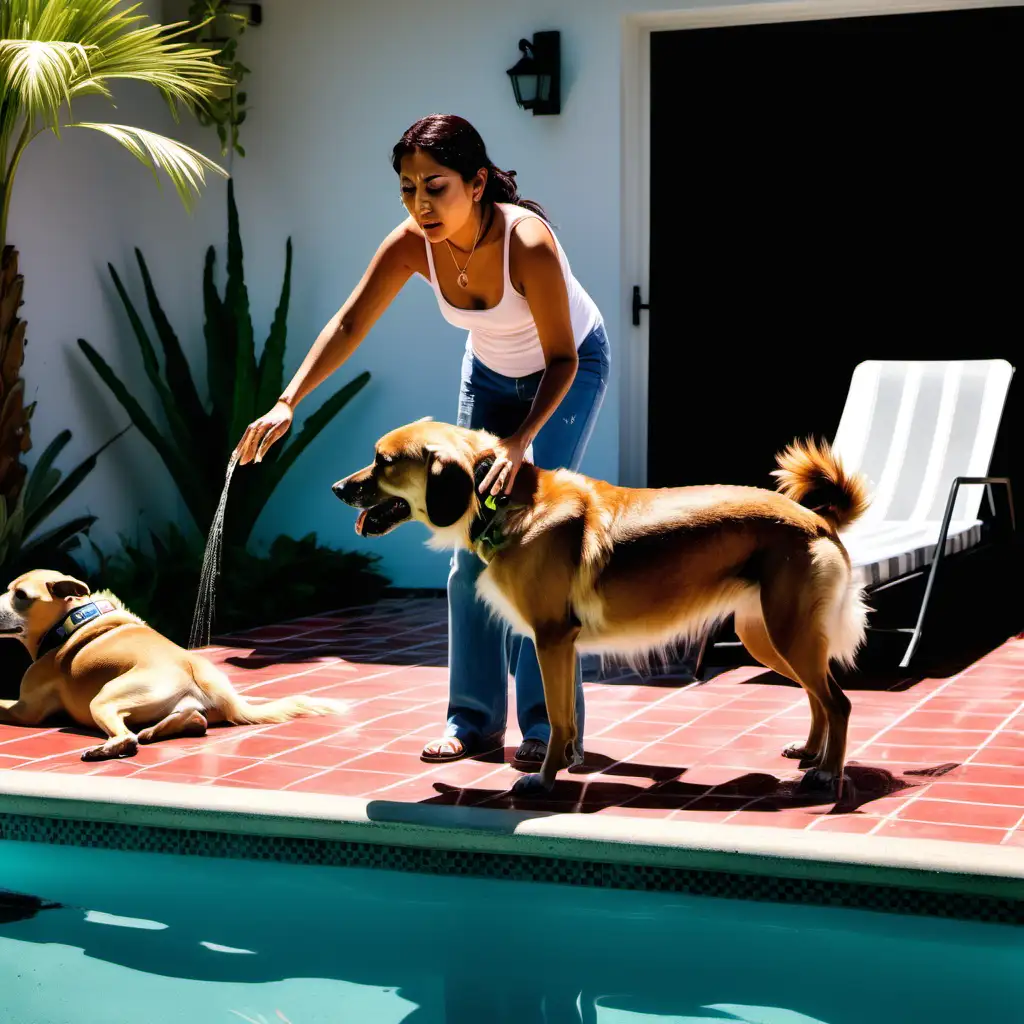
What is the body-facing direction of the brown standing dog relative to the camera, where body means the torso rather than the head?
to the viewer's left

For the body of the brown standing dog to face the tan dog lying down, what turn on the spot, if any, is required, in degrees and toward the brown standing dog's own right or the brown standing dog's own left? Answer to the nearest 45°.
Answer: approximately 45° to the brown standing dog's own right

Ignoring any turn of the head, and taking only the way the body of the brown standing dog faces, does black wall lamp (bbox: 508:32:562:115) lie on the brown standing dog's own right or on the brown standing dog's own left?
on the brown standing dog's own right

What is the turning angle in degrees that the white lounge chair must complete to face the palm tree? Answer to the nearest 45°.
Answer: approximately 45° to its right

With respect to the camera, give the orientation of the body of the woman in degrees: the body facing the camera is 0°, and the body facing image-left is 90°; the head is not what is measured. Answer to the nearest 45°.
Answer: approximately 45°

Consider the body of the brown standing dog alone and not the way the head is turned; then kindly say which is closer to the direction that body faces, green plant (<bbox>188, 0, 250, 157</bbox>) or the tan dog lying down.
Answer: the tan dog lying down

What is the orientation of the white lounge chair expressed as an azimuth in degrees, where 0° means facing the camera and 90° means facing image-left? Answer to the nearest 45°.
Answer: approximately 45°

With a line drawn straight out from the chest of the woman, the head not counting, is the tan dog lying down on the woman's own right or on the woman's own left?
on the woman's own right
